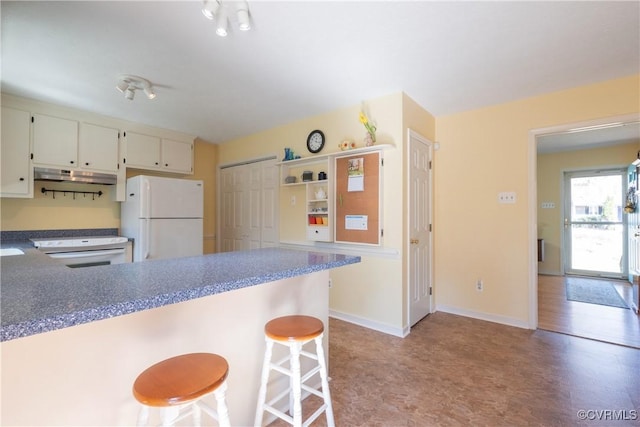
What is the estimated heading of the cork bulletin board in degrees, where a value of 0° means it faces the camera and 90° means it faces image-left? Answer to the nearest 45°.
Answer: approximately 45°

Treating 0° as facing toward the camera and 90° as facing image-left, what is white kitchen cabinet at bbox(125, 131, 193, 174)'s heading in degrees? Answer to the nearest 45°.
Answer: approximately 315°

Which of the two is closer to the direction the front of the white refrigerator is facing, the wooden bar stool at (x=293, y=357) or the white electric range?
the wooden bar stool
